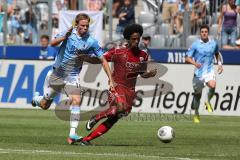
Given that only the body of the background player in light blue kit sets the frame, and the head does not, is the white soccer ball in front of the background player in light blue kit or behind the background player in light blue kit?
in front

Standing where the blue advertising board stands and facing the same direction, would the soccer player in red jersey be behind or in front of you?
in front

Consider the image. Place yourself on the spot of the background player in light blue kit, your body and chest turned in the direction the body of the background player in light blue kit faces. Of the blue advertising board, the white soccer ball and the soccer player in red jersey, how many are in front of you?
2

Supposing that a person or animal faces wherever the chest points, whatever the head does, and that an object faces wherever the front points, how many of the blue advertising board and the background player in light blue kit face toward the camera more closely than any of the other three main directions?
2

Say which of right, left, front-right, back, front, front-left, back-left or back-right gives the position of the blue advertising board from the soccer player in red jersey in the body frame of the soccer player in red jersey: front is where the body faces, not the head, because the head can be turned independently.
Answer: back-left

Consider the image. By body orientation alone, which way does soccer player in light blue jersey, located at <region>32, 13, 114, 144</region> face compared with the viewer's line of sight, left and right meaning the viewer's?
facing the viewer and to the right of the viewer

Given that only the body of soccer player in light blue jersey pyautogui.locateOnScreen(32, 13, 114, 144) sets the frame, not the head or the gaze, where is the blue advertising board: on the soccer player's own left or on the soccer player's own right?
on the soccer player's own left
